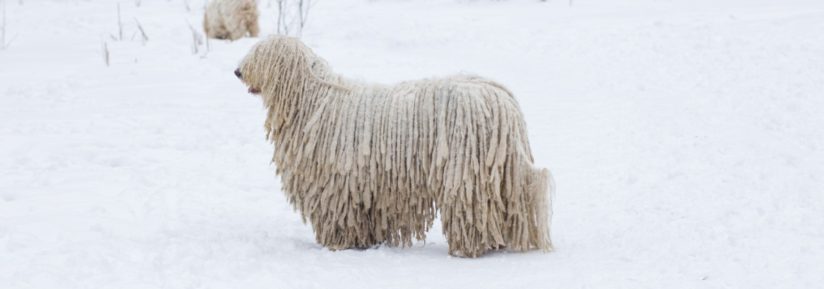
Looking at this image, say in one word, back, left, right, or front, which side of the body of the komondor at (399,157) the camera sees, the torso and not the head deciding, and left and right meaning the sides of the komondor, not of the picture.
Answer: left

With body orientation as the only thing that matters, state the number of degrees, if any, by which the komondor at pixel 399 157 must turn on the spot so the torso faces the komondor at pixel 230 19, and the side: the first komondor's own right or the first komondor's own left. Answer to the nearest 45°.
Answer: approximately 90° to the first komondor's own right
